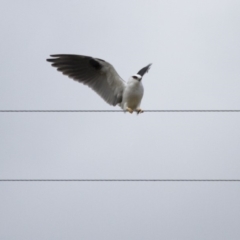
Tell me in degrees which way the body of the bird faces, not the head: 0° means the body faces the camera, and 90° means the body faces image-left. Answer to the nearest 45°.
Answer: approximately 315°
